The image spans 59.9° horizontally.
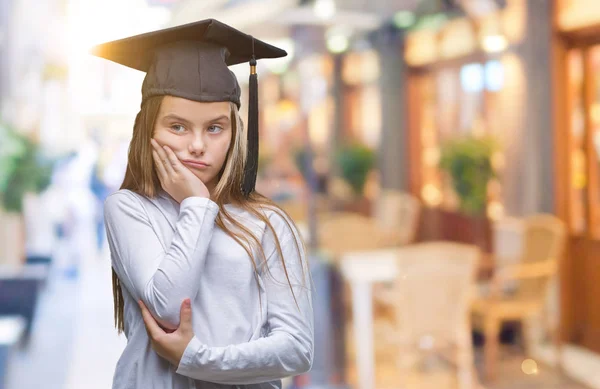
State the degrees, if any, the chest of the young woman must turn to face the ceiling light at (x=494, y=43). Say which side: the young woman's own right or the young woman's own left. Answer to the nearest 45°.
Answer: approximately 135° to the young woman's own left

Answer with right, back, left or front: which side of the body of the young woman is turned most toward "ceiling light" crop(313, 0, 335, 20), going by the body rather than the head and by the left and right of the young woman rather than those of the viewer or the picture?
back

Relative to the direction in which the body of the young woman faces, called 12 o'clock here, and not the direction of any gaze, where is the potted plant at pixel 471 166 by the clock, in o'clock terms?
The potted plant is roughly at 7 o'clock from the young woman.

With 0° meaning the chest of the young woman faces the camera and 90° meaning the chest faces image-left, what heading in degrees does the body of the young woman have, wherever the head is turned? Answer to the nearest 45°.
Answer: approximately 0°

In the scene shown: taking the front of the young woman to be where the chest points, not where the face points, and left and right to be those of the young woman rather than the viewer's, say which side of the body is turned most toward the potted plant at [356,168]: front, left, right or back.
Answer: back
